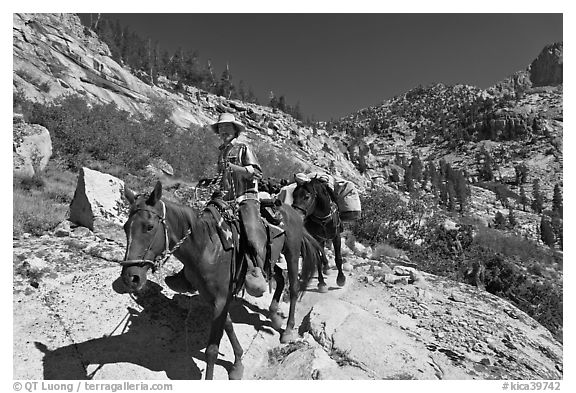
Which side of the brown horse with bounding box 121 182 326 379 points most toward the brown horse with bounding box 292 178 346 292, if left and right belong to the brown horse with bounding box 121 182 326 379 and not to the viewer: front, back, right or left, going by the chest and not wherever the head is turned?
back

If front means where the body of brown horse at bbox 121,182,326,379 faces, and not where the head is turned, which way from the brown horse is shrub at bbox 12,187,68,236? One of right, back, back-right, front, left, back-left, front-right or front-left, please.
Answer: right

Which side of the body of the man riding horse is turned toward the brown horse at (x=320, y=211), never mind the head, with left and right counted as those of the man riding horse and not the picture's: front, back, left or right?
back

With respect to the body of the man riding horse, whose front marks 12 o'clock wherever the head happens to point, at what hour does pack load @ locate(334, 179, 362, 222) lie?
The pack load is roughly at 6 o'clock from the man riding horse.

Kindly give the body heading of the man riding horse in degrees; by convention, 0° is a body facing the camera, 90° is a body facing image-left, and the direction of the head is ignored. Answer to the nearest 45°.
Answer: approximately 45°

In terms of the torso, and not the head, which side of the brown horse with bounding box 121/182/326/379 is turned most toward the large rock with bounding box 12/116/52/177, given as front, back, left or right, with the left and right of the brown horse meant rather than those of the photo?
right

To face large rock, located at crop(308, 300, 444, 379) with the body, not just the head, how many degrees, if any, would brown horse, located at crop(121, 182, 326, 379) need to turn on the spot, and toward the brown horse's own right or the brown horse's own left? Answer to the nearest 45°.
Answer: approximately 135° to the brown horse's own left

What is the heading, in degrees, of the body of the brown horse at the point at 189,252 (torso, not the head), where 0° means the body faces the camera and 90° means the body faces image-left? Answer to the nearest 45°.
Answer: approximately 45°

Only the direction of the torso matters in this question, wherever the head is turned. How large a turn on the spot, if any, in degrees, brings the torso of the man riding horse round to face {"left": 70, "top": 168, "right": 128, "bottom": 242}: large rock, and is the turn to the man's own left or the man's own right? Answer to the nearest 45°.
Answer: approximately 90° to the man's own right

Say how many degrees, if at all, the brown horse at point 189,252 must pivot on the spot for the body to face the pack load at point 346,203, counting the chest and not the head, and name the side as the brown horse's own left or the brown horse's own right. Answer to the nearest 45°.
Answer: approximately 180°
